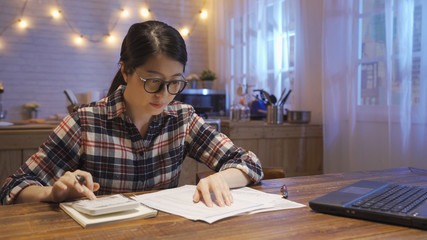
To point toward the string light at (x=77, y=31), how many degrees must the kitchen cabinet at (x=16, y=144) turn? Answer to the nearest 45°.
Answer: approximately 180°

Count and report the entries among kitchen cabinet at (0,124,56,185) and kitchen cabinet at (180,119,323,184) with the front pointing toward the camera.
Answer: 2

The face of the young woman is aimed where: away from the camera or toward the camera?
toward the camera

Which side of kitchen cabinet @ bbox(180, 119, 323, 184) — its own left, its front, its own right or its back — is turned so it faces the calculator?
front

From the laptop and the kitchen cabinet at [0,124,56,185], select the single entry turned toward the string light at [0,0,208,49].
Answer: the laptop

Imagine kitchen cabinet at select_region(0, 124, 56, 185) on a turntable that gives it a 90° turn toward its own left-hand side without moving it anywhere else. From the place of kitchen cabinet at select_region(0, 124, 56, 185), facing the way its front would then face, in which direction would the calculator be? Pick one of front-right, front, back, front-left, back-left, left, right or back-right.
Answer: right

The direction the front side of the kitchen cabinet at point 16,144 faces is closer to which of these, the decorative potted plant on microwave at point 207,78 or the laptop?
the laptop

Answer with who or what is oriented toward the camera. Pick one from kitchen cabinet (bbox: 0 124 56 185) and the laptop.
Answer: the kitchen cabinet

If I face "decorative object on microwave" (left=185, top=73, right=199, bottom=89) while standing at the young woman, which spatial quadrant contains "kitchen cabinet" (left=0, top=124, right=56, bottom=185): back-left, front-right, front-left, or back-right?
front-left

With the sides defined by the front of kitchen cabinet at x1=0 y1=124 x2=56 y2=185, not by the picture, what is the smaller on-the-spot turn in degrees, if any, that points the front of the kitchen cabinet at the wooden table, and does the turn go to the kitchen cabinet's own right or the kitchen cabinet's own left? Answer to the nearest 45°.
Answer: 0° — it already faces it

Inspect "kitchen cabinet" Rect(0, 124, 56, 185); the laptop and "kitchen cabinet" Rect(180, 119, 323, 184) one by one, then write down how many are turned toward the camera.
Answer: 2

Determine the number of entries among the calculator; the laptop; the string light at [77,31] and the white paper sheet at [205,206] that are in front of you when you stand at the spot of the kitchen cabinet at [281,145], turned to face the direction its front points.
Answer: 3

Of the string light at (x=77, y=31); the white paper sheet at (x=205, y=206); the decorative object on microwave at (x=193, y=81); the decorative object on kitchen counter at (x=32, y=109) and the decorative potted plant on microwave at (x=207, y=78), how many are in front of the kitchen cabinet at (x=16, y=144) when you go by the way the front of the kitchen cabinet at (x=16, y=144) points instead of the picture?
1

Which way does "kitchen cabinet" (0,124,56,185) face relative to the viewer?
toward the camera

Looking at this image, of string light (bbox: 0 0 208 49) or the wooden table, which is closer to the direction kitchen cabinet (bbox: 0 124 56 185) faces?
the wooden table
